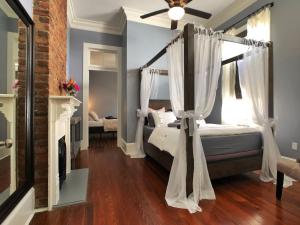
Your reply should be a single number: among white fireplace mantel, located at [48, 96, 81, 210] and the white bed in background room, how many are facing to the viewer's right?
2

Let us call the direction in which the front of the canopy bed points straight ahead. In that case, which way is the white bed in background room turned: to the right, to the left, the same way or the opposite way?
to the left

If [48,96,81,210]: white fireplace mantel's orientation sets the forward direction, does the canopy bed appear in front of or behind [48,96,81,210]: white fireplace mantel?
in front

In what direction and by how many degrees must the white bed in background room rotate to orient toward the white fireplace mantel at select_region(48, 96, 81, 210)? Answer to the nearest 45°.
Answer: approximately 90° to its right

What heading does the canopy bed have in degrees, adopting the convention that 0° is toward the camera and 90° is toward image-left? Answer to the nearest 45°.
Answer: approximately 315°

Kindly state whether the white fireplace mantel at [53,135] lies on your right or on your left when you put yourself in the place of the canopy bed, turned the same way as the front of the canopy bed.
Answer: on your right

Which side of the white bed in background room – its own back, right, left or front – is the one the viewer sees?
right

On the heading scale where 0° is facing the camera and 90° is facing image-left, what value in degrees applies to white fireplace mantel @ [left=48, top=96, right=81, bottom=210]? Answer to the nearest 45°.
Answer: approximately 270°

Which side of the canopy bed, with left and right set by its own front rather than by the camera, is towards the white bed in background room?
back
